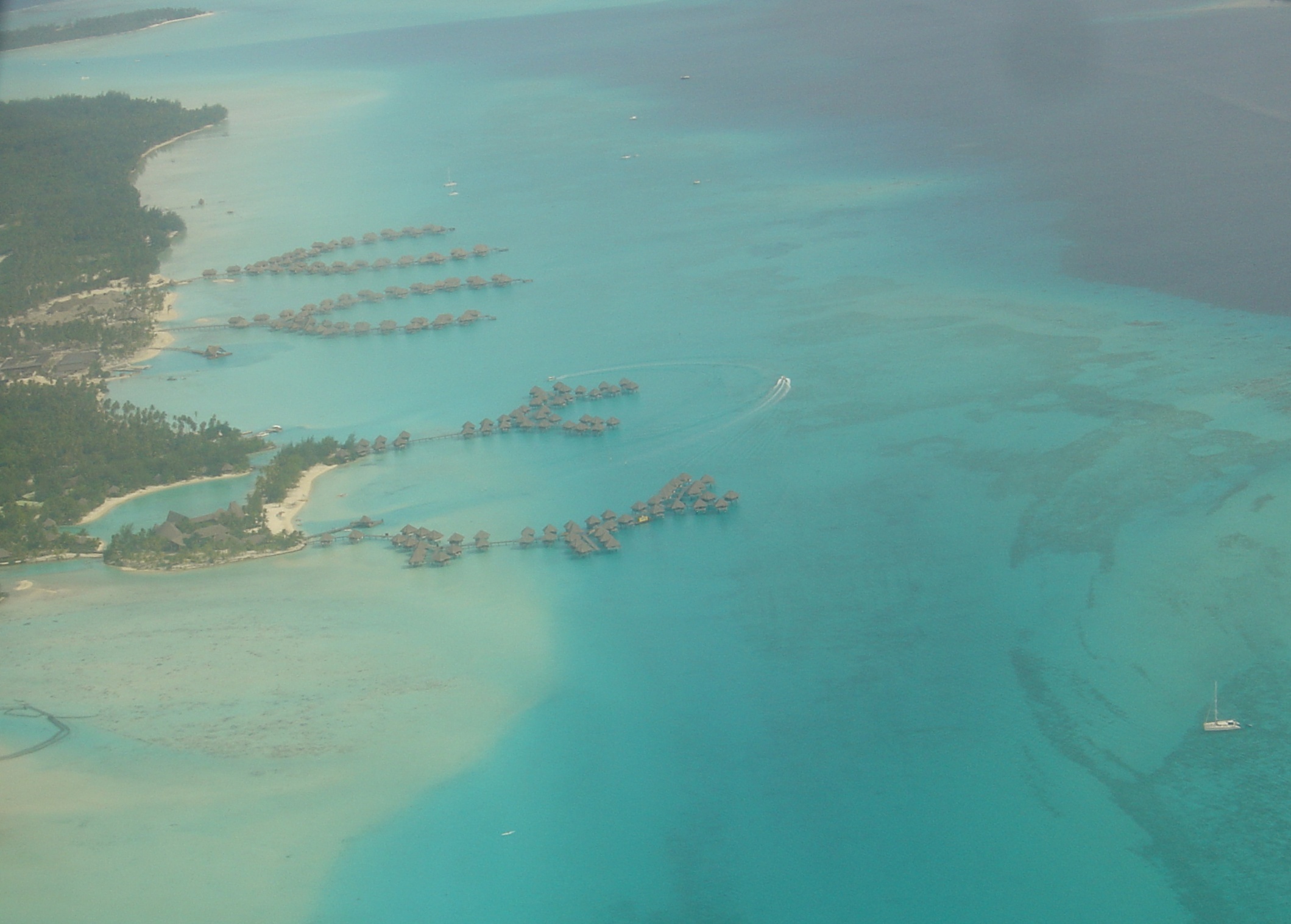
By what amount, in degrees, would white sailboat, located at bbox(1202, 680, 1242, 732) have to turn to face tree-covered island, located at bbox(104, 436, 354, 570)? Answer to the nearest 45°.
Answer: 0° — it already faces it

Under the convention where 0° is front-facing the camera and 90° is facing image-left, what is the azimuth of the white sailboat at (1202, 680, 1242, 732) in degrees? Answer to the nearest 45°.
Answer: approximately 90°

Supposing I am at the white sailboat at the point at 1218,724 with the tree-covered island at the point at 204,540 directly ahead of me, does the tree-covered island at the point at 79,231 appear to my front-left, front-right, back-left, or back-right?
front-right

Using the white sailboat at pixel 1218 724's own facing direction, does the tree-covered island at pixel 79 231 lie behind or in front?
in front

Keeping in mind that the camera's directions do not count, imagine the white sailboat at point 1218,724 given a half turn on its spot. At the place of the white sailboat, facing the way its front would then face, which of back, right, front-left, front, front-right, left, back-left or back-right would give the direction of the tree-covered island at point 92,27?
back-left
